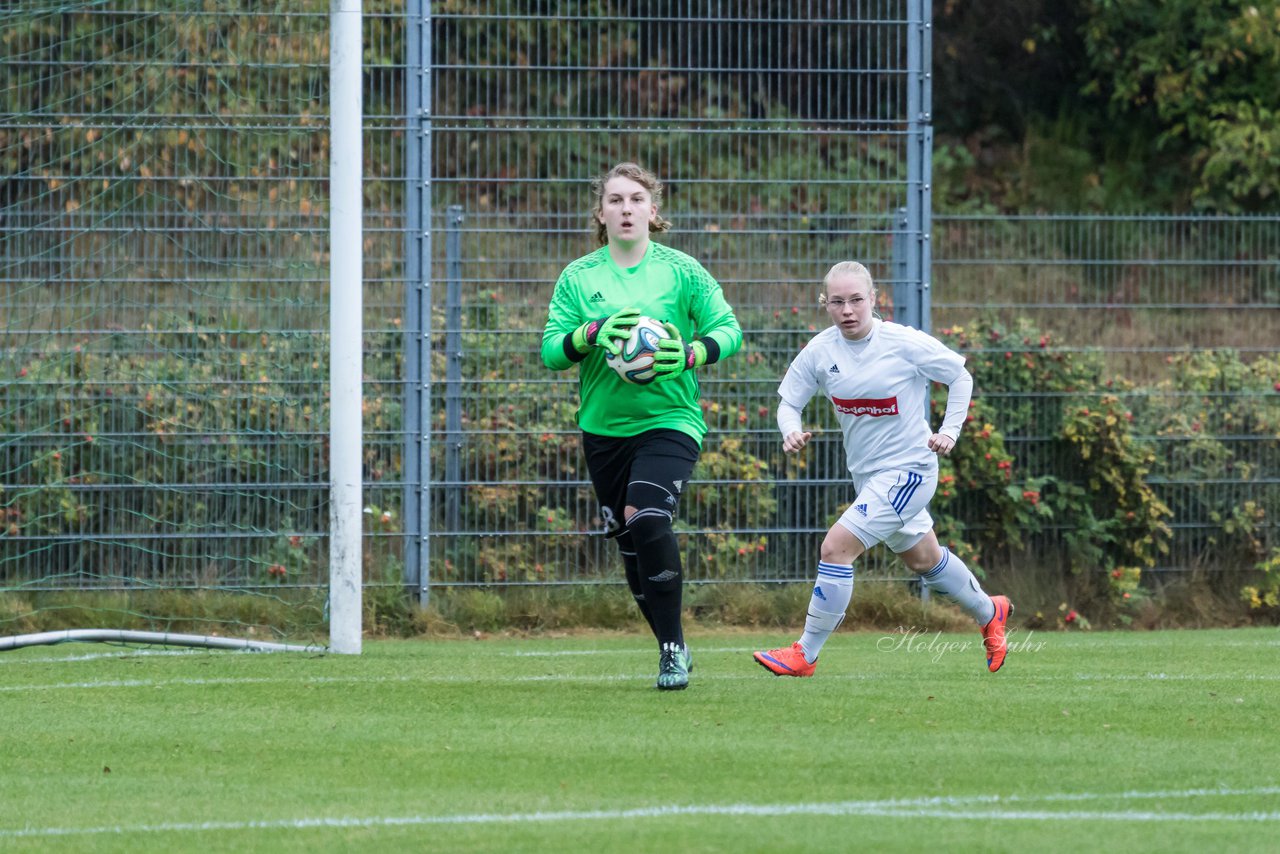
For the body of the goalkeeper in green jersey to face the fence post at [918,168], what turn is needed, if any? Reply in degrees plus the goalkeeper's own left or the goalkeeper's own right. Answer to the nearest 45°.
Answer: approximately 135° to the goalkeeper's own left

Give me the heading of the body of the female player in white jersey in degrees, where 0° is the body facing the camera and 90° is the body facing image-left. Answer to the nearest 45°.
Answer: approximately 45°

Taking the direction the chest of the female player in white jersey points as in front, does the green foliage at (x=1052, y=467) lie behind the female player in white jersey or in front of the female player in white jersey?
behind

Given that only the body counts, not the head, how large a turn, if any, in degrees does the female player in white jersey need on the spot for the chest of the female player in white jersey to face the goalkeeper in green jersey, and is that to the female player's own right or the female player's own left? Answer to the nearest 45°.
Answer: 0° — they already face them

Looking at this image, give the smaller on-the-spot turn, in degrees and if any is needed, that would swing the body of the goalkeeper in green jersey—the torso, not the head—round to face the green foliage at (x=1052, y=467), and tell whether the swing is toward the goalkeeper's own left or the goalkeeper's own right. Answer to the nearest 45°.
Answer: approximately 135° to the goalkeeper's own left

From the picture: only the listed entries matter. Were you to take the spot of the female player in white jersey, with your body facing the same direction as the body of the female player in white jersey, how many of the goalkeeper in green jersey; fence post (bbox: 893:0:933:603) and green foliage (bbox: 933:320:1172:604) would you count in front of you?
1

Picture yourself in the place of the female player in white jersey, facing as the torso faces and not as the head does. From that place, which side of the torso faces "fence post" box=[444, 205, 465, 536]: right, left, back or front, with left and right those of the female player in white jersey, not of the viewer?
right

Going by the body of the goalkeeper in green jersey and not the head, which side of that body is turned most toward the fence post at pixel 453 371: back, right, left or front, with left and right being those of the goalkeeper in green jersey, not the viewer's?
back

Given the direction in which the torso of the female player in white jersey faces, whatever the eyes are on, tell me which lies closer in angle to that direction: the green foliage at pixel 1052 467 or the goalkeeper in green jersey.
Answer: the goalkeeper in green jersey
